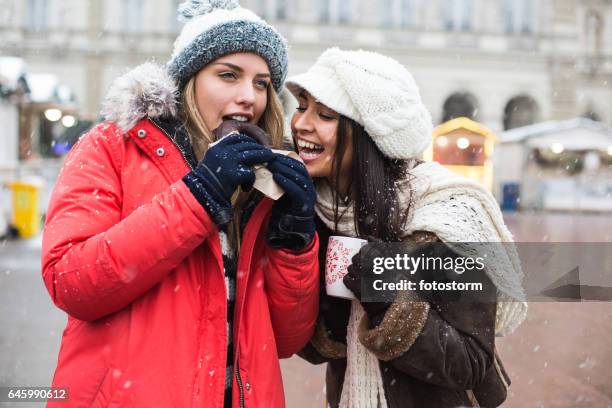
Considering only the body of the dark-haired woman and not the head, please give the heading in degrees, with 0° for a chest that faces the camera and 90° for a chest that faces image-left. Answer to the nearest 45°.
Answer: approximately 45°

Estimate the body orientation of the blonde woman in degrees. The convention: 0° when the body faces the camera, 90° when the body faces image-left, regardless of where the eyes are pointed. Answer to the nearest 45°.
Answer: approximately 315°

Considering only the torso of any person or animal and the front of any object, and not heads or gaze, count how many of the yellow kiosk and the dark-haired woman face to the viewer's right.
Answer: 0

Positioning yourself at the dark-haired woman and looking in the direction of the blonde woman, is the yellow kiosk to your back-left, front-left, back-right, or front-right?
back-right

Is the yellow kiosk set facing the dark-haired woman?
yes

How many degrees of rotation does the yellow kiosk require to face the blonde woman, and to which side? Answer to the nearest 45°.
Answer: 0° — it already faces them

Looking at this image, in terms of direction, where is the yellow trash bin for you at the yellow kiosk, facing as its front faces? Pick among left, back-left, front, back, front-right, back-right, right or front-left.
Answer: front-right

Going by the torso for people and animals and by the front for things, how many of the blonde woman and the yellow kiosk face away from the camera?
0

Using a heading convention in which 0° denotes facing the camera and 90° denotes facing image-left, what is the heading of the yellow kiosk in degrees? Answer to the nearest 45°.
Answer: approximately 0°

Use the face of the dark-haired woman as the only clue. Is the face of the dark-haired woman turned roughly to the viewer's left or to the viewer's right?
to the viewer's left
